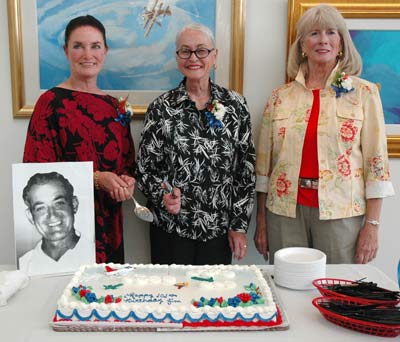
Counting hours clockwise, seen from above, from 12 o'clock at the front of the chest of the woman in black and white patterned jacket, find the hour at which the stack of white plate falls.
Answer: The stack of white plate is roughly at 11 o'clock from the woman in black and white patterned jacket.

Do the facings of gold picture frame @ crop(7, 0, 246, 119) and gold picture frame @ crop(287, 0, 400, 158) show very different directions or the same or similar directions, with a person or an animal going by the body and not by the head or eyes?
same or similar directions

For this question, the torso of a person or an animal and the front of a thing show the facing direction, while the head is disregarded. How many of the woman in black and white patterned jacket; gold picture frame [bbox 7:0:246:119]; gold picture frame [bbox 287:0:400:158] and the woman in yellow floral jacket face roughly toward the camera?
4

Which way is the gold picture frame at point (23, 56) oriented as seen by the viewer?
toward the camera

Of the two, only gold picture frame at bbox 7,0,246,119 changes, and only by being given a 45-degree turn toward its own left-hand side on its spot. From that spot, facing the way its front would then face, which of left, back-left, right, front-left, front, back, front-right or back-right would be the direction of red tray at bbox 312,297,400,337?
front

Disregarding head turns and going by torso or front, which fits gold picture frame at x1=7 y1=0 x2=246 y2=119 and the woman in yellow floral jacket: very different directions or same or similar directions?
same or similar directions

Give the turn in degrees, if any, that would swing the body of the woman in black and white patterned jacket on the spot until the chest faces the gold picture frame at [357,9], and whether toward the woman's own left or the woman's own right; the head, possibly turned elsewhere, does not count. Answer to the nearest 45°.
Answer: approximately 90° to the woman's own left

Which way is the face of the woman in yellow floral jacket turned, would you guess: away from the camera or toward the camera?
toward the camera

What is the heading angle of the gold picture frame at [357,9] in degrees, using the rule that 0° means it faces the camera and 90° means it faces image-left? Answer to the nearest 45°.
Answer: approximately 0°

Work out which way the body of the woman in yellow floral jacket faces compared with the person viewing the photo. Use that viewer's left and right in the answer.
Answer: facing the viewer

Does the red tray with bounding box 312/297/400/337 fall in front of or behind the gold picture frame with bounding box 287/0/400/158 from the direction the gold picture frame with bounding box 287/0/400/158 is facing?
in front

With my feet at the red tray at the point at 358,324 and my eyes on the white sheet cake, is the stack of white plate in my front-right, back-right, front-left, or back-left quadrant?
front-right

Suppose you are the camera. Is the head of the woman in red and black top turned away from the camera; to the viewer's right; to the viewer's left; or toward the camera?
toward the camera

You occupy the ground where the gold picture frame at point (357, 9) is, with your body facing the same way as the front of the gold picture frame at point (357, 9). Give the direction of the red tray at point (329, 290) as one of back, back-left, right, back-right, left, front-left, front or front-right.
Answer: front

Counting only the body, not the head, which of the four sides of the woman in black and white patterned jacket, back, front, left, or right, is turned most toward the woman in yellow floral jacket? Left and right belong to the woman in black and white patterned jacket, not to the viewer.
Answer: left

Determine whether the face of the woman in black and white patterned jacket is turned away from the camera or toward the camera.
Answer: toward the camera

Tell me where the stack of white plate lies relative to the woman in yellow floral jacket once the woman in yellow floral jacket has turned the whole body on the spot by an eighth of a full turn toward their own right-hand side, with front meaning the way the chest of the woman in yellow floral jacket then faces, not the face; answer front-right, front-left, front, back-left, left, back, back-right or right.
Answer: front-left

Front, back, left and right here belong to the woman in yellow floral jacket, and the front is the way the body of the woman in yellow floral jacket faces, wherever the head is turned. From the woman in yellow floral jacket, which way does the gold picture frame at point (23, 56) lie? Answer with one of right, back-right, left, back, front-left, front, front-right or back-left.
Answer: right
